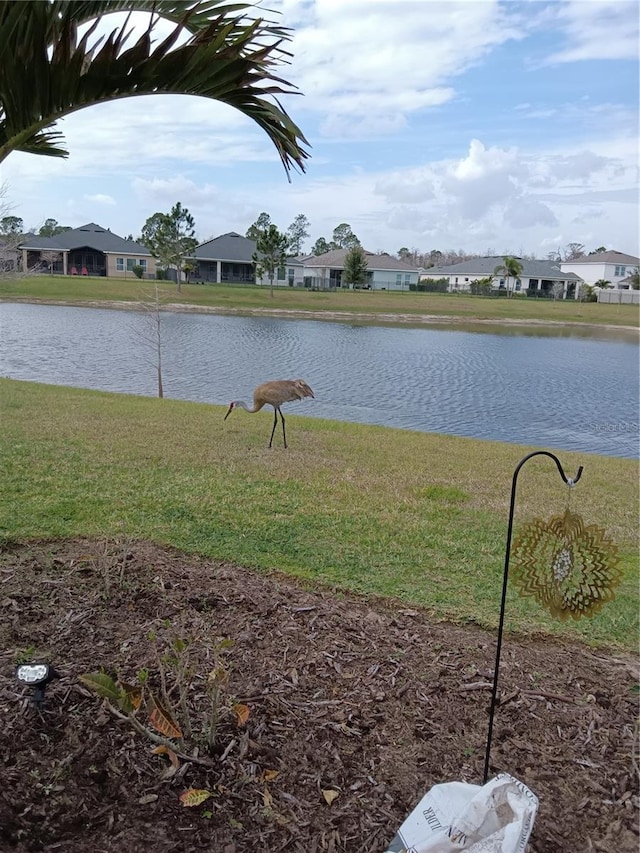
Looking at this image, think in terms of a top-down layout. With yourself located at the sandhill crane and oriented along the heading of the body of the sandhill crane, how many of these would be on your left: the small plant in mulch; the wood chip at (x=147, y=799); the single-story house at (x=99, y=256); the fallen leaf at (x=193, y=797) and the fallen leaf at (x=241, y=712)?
4

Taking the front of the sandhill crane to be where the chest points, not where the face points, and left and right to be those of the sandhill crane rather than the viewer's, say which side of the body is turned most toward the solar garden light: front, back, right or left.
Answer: left

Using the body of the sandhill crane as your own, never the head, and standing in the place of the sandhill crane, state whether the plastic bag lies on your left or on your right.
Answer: on your left

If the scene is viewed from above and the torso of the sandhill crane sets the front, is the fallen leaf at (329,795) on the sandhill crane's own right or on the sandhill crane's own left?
on the sandhill crane's own left

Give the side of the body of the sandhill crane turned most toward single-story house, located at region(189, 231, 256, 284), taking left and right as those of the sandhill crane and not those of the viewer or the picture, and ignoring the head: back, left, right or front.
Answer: right

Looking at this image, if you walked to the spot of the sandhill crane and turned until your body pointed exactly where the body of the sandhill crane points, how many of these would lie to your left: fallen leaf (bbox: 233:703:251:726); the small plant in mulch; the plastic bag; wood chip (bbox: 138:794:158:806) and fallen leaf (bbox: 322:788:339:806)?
5

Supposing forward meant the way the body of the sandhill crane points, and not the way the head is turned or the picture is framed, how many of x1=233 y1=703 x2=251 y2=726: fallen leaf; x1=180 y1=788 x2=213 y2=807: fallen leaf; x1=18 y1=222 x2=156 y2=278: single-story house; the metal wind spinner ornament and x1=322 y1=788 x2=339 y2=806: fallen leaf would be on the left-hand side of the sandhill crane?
4

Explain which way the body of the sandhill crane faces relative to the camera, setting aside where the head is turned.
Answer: to the viewer's left

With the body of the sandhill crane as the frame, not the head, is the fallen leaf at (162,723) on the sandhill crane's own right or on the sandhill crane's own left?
on the sandhill crane's own left

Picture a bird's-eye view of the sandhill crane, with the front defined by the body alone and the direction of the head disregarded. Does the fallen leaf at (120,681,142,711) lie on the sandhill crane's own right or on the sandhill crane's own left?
on the sandhill crane's own left

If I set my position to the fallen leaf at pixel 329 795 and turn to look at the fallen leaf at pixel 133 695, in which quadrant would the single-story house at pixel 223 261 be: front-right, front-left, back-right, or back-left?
front-right

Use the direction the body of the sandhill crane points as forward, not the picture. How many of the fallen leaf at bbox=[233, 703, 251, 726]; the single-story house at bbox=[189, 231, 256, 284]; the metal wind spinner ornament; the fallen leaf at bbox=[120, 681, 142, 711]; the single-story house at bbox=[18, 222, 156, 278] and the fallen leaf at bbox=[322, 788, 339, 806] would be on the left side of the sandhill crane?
4
